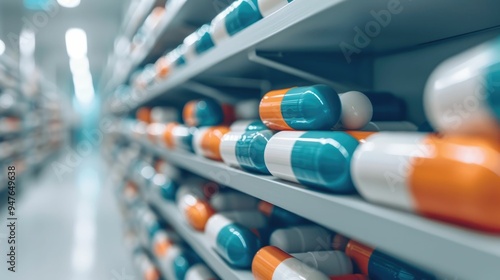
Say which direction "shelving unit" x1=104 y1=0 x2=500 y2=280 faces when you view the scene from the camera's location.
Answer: facing the viewer and to the left of the viewer
